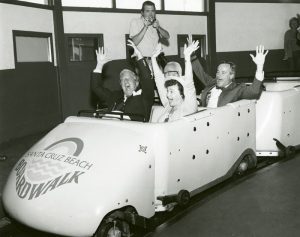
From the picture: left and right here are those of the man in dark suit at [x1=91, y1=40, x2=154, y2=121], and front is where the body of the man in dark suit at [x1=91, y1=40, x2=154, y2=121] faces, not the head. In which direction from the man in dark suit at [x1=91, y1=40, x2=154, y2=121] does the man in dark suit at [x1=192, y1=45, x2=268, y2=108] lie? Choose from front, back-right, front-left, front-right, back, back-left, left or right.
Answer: back-left

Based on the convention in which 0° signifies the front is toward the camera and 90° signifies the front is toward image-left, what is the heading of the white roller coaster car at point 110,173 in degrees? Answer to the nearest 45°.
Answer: approximately 45°

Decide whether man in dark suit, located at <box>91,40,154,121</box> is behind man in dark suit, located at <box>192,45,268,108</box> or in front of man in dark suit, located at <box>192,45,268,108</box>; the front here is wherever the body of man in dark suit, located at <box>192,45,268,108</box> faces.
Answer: in front

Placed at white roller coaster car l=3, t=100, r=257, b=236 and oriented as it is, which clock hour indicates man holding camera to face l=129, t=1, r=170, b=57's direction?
The man holding camera to face is roughly at 5 o'clock from the white roller coaster car.

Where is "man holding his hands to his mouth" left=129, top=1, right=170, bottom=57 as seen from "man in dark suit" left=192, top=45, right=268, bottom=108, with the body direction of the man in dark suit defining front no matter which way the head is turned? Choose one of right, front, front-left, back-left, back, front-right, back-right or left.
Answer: right

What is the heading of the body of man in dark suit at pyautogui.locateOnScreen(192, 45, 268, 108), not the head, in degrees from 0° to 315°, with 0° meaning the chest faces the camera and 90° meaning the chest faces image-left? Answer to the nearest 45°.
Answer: approximately 45°

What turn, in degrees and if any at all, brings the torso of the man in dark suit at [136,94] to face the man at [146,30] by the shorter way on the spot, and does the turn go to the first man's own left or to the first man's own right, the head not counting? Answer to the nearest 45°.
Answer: approximately 135° to the first man's own right
